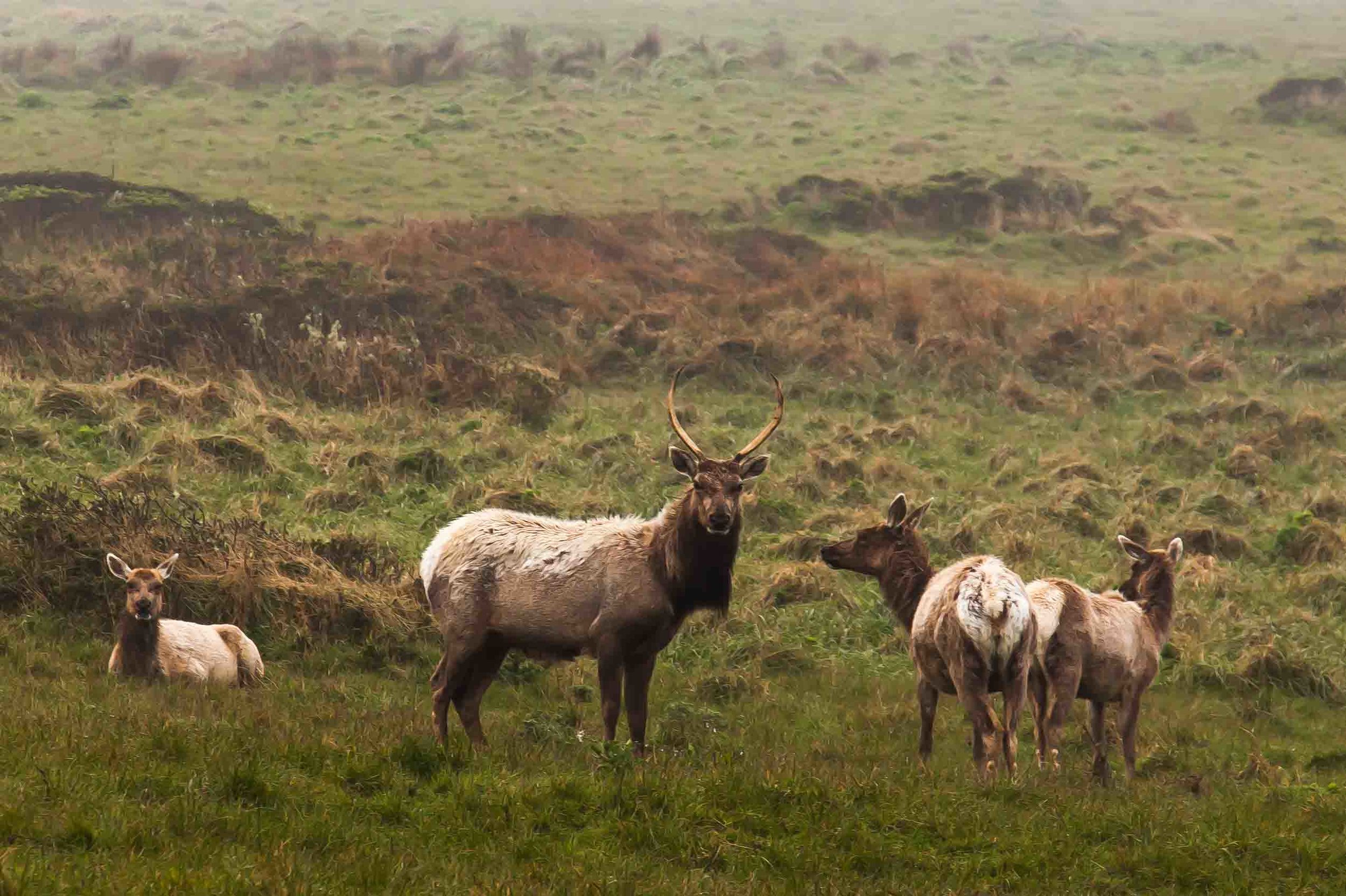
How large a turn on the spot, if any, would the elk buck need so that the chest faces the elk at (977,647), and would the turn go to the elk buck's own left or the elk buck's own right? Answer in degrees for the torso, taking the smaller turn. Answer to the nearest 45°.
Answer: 0° — it already faces it

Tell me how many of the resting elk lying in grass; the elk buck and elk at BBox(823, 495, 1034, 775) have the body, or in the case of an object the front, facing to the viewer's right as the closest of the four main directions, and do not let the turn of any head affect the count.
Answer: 1

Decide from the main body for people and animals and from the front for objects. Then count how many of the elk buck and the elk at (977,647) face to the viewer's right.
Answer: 1

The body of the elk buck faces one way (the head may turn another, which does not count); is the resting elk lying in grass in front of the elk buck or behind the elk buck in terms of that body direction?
behind

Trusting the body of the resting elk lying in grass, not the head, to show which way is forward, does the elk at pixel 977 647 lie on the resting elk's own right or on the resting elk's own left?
on the resting elk's own left

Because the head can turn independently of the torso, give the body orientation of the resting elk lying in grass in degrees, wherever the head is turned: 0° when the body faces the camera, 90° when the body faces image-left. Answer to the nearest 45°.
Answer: approximately 45°

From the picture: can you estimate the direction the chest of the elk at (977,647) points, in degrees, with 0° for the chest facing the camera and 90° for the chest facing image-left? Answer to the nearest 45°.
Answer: approximately 135°

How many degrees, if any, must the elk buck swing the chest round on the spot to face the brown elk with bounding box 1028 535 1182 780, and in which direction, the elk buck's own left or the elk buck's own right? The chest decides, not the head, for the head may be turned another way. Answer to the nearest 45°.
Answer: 0° — it already faces it

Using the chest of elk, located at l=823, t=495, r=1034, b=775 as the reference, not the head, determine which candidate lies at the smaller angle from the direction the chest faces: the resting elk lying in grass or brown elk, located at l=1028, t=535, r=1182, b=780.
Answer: the resting elk lying in grass

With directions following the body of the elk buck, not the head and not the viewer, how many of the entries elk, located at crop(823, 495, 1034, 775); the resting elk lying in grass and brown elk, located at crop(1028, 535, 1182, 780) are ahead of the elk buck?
2

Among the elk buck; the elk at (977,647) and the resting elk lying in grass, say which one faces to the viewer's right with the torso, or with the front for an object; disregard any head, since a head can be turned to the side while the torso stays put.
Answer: the elk buck

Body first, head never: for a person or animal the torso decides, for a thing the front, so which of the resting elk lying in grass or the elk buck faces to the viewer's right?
the elk buck

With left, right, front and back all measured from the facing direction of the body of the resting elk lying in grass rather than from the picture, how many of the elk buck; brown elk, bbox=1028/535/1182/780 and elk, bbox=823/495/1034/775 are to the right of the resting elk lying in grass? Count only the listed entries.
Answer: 0

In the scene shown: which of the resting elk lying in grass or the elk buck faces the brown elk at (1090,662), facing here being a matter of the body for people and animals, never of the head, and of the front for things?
the elk buck

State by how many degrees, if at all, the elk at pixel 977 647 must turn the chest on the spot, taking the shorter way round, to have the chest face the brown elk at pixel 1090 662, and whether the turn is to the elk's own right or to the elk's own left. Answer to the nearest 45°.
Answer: approximately 90° to the elk's own right

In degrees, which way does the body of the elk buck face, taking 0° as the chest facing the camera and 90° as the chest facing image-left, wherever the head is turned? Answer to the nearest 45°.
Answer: approximately 270°
